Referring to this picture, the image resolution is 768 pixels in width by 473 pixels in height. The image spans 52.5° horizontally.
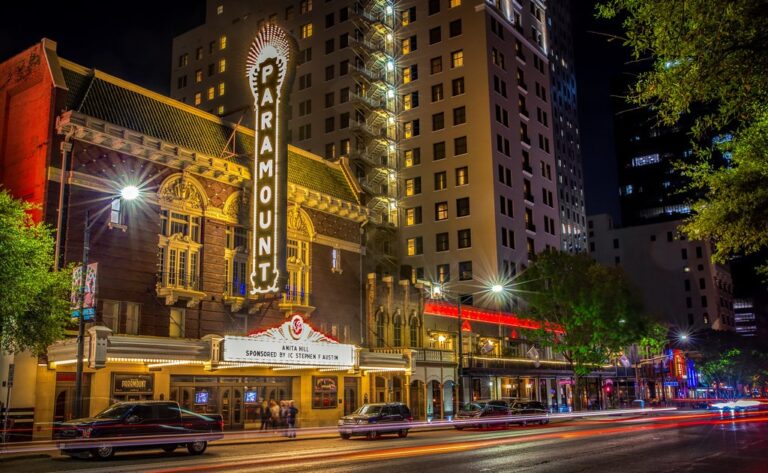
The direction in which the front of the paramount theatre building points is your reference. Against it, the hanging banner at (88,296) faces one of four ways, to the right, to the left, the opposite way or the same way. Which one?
to the right

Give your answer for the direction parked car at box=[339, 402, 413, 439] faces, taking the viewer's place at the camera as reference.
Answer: facing the viewer and to the left of the viewer

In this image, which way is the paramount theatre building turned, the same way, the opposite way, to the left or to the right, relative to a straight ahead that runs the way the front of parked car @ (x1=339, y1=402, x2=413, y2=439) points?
to the left

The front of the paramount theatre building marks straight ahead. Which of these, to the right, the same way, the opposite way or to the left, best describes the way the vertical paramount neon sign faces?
to the right

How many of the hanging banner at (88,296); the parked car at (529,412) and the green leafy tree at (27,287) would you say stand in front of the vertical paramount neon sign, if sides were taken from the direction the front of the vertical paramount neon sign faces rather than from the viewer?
2

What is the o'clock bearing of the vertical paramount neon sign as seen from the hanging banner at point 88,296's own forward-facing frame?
The vertical paramount neon sign is roughly at 6 o'clock from the hanging banner.

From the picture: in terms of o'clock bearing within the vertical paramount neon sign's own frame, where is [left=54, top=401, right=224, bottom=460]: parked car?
The parked car is roughly at 11 o'clock from the vertical paramount neon sign.

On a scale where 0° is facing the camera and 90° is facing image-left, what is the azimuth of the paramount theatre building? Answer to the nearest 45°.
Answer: approximately 315°

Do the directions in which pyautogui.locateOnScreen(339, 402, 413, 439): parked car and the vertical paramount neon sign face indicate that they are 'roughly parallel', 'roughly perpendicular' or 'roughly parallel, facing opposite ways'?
roughly parallel

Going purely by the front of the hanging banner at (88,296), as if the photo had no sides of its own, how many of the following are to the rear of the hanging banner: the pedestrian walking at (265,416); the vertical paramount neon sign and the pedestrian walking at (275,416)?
3

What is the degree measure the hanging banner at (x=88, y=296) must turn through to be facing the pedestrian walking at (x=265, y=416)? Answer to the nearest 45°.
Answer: approximately 180°

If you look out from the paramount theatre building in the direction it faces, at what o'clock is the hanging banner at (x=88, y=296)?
The hanging banner is roughly at 2 o'clock from the paramount theatre building.
